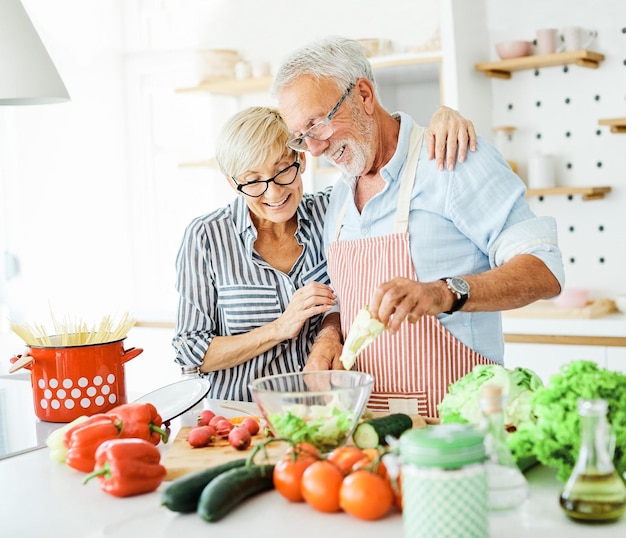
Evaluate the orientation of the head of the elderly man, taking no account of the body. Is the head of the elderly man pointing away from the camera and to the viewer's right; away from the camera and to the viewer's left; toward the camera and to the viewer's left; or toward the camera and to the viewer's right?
toward the camera and to the viewer's left

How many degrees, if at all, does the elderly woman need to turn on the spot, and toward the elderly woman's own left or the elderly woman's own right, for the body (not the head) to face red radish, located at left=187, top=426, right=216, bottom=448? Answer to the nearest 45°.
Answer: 0° — they already face it

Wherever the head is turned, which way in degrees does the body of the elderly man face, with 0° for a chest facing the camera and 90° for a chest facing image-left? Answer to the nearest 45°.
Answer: approximately 45°

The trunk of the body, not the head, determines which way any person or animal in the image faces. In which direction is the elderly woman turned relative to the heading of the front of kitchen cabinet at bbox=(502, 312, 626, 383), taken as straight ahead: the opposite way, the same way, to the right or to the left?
the same way

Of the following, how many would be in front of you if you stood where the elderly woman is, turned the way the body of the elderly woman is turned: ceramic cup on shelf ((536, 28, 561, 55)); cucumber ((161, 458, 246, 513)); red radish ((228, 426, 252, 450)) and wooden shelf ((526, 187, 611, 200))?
2

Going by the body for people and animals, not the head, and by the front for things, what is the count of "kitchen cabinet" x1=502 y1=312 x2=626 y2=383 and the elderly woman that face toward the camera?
2

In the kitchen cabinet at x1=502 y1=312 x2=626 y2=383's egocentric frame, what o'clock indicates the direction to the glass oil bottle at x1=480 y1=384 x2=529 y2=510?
The glass oil bottle is roughly at 12 o'clock from the kitchen cabinet.

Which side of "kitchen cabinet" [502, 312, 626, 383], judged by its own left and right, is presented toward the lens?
front

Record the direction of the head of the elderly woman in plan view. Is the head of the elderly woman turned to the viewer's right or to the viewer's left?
to the viewer's right

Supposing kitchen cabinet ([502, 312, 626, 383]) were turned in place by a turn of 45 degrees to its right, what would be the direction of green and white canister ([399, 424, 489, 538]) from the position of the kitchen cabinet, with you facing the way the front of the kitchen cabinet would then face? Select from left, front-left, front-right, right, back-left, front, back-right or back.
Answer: front-left

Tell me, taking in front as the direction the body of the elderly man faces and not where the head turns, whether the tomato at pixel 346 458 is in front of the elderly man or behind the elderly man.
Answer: in front

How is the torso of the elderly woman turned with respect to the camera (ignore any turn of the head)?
toward the camera

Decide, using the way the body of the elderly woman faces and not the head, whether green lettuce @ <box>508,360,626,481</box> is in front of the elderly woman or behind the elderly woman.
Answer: in front

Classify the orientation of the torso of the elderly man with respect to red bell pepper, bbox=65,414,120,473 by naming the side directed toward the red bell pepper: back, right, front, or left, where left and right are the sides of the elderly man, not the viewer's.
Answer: front
